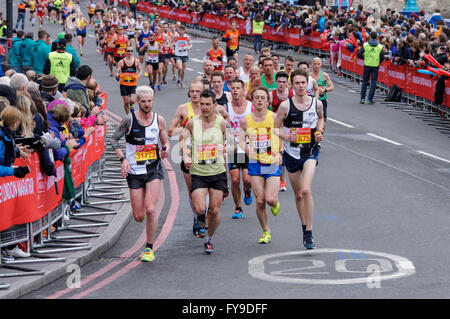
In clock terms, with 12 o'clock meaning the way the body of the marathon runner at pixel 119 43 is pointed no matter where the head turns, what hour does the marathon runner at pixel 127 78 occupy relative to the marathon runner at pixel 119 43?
the marathon runner at pixel 127 78 is roughly at 12 o'clock from the marathon runner at pixel 119 43.

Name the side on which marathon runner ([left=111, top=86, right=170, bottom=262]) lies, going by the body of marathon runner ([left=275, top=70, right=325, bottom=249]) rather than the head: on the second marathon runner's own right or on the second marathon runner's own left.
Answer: on the second marathon runner's own right

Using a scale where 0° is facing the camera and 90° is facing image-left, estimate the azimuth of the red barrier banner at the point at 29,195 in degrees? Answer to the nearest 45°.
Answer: approximately 315°

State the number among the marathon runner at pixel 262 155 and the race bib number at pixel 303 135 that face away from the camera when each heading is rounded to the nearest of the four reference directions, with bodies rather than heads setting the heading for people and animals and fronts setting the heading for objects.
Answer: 0

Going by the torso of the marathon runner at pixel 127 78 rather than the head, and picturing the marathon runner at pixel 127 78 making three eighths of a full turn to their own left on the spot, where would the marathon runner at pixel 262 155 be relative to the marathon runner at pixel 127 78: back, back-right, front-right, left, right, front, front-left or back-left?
back-right

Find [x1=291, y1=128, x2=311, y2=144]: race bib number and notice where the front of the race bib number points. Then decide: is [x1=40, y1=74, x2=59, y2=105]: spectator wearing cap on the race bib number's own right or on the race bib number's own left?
on the race bib number's own right

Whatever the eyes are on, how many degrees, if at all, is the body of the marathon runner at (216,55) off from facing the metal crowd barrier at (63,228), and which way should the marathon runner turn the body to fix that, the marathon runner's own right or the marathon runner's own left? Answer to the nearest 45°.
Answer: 0° — they already face it

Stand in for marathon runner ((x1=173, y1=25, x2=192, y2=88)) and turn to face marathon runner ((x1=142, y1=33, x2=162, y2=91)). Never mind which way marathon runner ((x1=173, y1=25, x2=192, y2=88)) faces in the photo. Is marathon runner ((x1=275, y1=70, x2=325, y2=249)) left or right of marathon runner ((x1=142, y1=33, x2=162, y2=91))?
left

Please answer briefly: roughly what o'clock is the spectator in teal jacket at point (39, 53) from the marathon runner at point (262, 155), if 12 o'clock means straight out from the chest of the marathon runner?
The spectator in teal jacket is roughly at 5 o'clock from the marathon runner.

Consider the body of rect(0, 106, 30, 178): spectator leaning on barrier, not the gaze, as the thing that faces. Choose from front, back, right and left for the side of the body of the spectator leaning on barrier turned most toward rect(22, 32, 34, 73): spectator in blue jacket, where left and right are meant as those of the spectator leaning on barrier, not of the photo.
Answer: left

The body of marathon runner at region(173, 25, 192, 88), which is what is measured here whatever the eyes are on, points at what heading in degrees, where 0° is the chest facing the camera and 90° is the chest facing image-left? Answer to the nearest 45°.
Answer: approximately 0°
